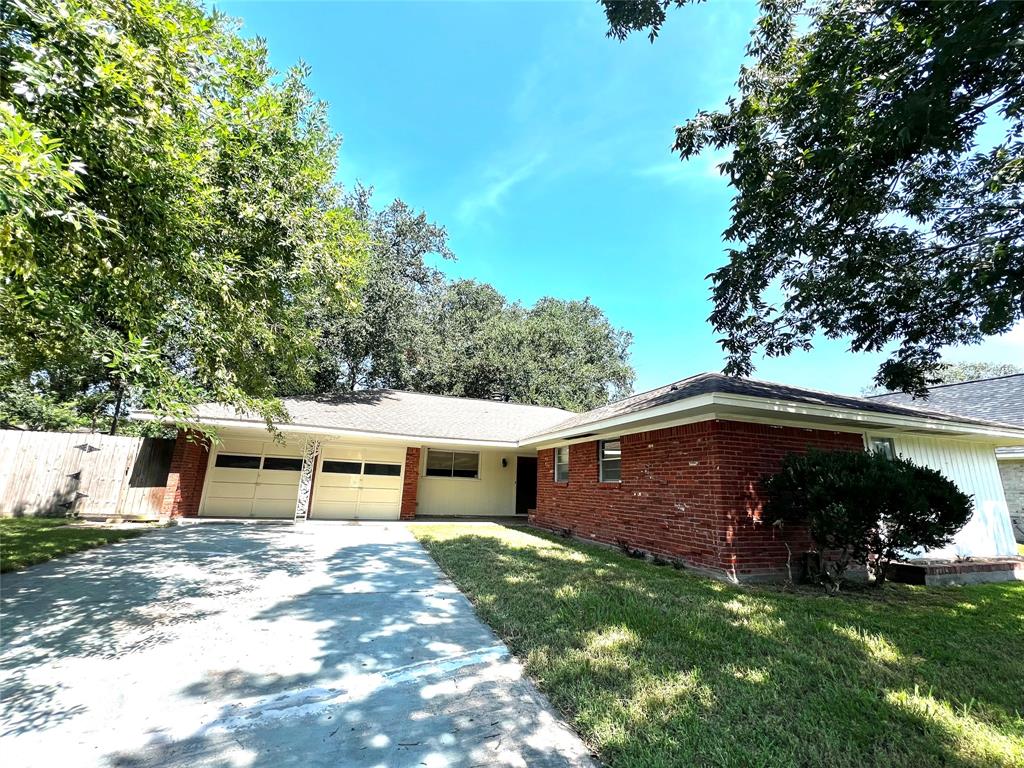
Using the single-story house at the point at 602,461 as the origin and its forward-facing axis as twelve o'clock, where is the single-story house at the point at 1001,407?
the single-story house at the point at 1001,407 is roughly at 8 o'clock from the single-story house at the point at 602,461.

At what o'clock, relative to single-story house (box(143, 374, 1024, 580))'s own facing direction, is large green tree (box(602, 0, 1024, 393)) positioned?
The large green tree is roughly at 11 o'clock from the single-story house.

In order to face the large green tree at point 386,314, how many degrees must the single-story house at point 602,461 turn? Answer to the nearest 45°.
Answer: approximately 135° to its right

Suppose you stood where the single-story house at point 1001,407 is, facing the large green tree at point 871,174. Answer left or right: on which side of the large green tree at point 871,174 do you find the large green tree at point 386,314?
right

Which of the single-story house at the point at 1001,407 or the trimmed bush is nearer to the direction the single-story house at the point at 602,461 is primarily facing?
the trimmed bush

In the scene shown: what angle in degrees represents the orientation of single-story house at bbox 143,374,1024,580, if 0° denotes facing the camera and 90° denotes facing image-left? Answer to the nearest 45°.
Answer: approximately 0°

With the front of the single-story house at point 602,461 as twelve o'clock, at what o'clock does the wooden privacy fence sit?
The wooden privacy fence is roughly at 3 o'clock from the single-story house.
